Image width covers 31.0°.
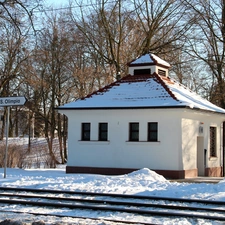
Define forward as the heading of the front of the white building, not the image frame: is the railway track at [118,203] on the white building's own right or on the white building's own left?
on the white building's own right
